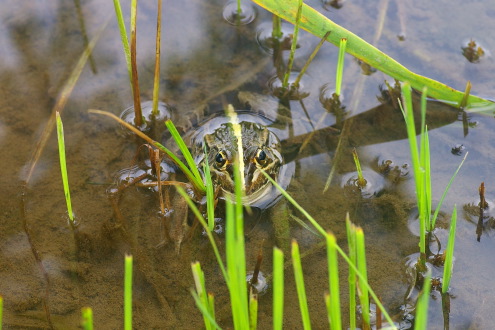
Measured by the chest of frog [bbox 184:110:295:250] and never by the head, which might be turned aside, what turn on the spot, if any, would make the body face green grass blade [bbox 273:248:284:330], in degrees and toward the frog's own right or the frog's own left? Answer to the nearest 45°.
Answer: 0° — it already faces it

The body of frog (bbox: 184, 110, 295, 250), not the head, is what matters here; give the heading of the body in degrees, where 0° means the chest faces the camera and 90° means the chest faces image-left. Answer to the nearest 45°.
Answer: approximately 0°
